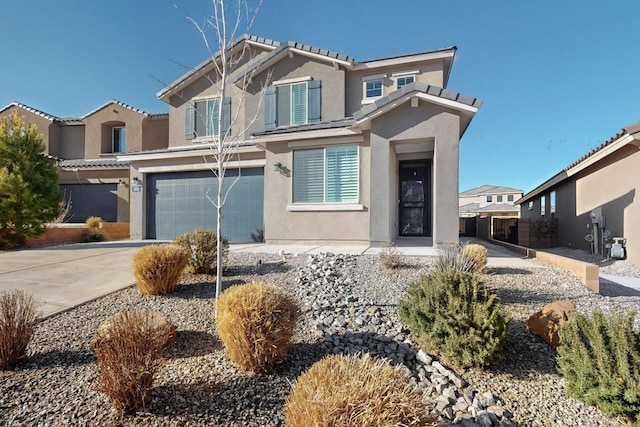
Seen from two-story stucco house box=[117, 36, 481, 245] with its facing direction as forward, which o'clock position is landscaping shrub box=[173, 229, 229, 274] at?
The landscaping shrub is roughly at 1 o'clock from the two-story stucco house.

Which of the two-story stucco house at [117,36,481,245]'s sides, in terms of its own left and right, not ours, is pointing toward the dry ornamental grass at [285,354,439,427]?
front

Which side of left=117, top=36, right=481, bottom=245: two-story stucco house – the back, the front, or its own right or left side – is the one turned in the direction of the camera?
front

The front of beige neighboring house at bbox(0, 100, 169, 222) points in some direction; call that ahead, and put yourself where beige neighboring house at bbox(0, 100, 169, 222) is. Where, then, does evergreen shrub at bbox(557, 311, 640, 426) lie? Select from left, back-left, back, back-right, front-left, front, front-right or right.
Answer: front

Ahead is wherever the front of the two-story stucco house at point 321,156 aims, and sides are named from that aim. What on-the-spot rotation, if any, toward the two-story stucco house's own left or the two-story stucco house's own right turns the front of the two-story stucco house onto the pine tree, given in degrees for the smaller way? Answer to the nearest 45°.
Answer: approximately 90° to the two-story stucco house's own right

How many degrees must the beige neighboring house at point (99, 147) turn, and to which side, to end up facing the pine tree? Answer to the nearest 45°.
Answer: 0° — it already faces it

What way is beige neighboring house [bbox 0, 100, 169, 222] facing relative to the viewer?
toward the camera

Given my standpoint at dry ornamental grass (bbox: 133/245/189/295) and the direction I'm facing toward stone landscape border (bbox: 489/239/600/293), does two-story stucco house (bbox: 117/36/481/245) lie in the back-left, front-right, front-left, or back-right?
front-left

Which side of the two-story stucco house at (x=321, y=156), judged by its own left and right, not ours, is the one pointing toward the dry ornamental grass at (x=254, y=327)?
front

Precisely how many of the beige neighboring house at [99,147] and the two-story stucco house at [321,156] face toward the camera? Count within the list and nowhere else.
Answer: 2

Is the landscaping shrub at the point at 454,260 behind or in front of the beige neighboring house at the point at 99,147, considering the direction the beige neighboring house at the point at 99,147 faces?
in front

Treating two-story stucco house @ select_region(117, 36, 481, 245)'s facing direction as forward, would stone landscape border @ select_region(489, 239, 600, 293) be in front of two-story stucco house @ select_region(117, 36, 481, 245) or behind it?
in front

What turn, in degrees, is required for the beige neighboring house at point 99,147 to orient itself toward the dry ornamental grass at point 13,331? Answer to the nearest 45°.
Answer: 0° — it already faces it

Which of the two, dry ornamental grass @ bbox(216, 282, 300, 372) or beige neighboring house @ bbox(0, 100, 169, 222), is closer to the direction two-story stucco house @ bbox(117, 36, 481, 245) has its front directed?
the dry ornamental grass

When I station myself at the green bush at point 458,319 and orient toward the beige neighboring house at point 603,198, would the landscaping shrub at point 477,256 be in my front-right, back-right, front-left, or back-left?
front-left

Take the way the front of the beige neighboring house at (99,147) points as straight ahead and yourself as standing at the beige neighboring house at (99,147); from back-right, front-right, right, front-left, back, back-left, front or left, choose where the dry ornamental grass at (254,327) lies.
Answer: front
